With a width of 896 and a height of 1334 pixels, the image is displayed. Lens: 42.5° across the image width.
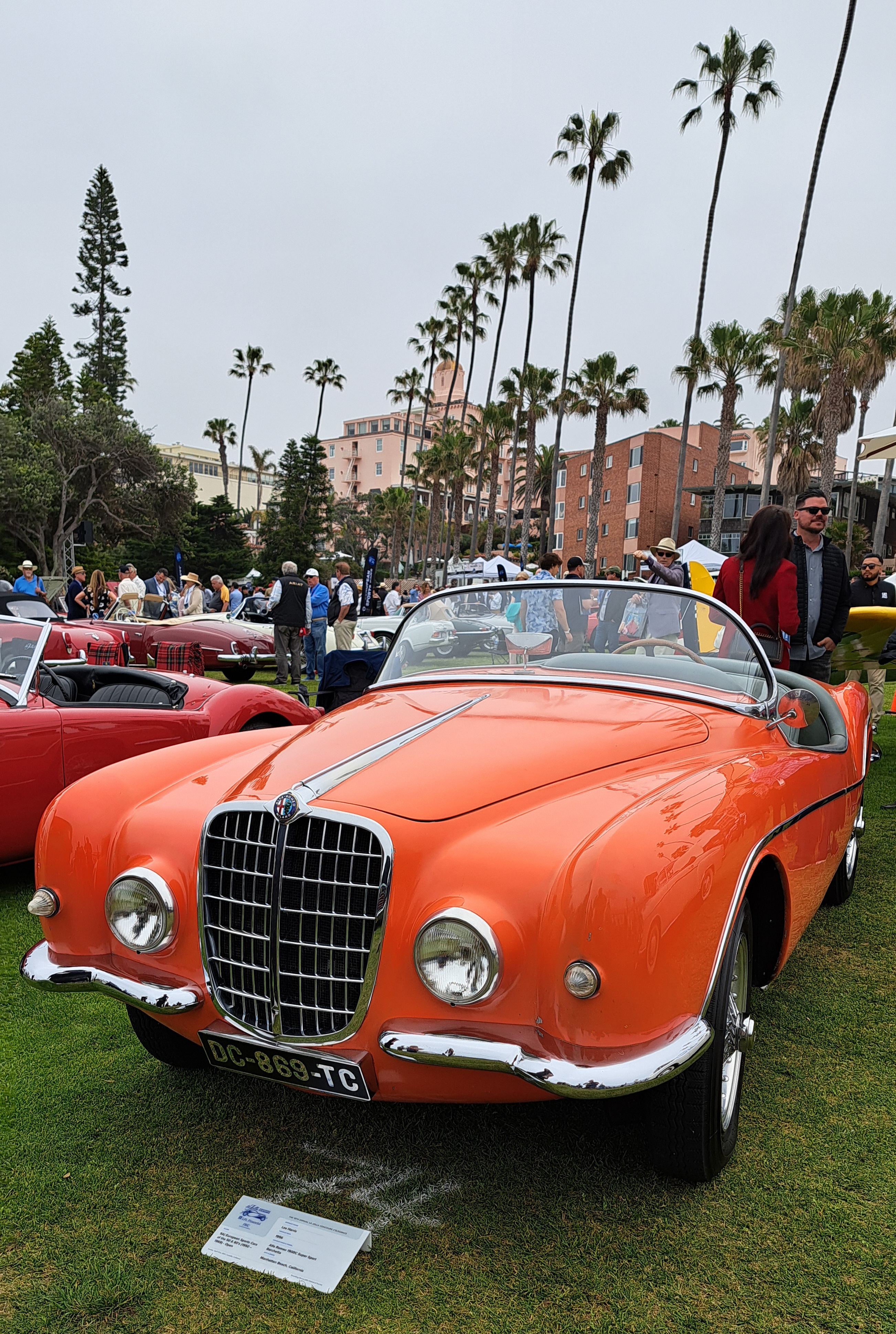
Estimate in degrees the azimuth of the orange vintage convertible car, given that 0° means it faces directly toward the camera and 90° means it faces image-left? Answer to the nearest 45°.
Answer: approximately 45°

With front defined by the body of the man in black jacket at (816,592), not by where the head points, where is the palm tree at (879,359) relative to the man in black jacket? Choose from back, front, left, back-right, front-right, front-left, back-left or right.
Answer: back

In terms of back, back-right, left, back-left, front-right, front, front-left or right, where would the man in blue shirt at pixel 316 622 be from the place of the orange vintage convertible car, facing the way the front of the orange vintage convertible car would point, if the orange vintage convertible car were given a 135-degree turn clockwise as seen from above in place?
front

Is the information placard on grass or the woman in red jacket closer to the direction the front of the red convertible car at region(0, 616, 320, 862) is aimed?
the information placard on grass

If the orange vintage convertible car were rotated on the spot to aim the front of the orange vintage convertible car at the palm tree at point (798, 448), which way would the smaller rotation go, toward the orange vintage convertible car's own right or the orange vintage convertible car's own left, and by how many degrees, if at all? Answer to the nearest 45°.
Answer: approximately 135° to the orange vintage convertible car's own right

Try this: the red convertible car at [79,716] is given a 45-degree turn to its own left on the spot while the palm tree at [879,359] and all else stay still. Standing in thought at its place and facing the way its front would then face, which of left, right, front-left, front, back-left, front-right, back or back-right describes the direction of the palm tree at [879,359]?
back-left
